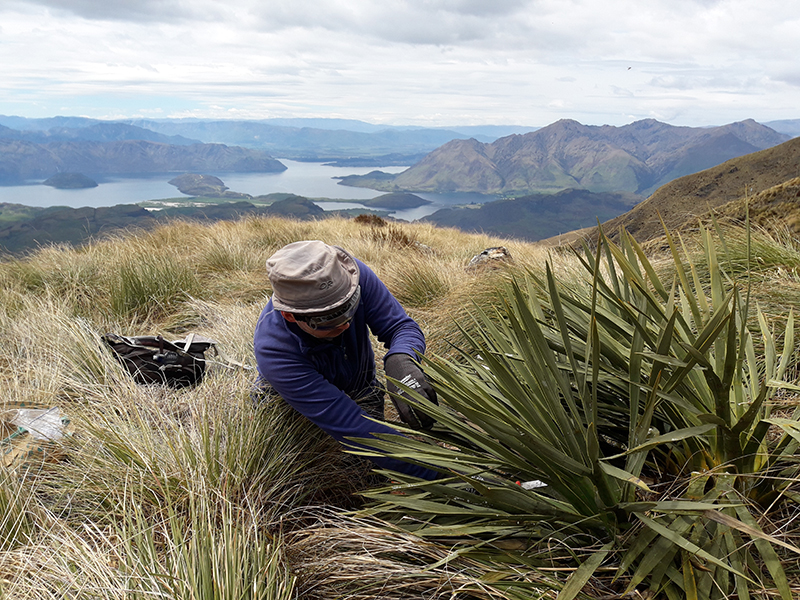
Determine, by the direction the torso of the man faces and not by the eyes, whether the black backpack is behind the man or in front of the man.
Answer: behind

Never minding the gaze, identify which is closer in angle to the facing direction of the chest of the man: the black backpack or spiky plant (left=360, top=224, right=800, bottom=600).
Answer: the spiky plant

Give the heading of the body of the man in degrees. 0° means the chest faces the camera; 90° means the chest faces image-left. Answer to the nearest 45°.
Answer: approximately 315°

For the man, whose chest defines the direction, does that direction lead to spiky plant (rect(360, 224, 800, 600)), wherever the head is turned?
yes
